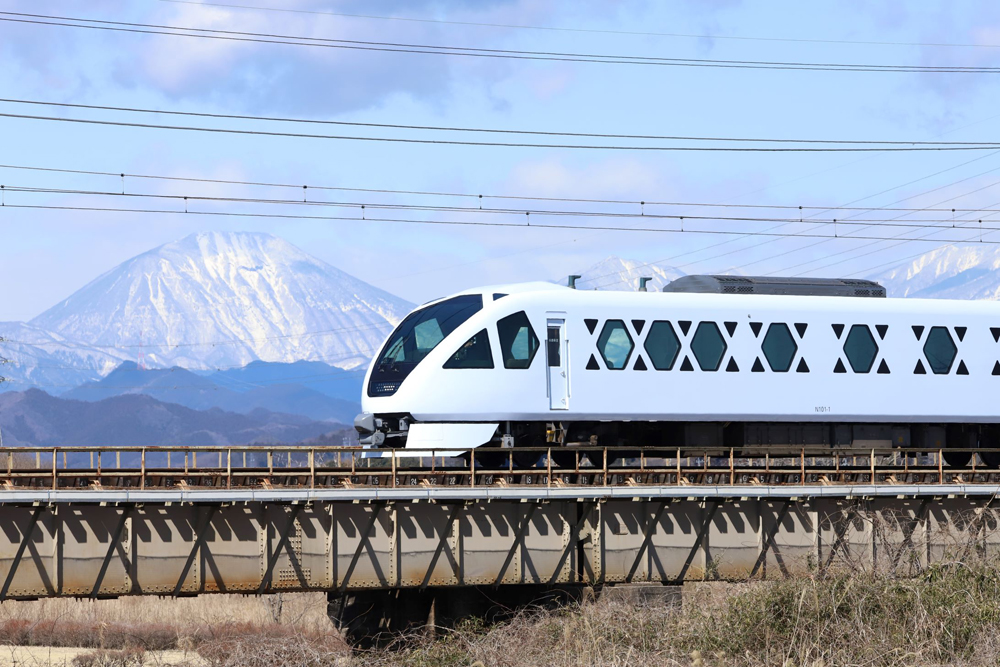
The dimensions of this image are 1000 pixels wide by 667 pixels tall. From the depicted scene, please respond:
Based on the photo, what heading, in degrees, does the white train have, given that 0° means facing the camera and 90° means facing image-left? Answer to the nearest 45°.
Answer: approximately 90°
